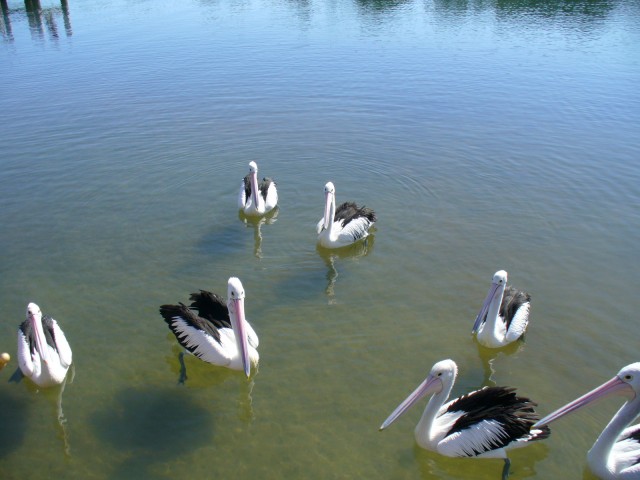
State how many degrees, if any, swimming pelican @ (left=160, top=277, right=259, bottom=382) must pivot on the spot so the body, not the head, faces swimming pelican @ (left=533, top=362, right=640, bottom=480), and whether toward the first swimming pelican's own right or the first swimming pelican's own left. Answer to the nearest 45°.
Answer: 0° — it already faces it

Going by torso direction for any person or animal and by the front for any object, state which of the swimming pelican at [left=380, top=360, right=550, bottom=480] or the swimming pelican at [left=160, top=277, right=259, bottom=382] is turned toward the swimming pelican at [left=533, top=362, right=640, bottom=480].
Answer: the swimming pelican at [left=160, top=277, right=259, bottom=382]

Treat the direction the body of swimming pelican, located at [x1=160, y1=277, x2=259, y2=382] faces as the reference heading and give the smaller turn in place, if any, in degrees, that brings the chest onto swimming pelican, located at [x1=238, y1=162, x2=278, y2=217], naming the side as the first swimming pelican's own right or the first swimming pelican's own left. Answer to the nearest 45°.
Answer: approximately 135° to the first swimming pelican's own left

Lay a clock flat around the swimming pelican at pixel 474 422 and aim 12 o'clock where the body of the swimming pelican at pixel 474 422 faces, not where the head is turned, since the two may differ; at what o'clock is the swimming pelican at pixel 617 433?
the swimming pelican at pixel 617 433 is roughly at 6 o'clock from the swimming pelican at pixel 474 422.

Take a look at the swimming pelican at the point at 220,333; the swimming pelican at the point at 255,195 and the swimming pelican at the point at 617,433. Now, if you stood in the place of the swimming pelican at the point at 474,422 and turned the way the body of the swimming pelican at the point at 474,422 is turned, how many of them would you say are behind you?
1

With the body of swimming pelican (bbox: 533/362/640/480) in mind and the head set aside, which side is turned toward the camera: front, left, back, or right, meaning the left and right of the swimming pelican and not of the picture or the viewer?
left

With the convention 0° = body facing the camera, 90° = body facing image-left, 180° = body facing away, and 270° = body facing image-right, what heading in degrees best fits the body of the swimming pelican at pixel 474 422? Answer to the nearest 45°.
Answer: approximately 90°

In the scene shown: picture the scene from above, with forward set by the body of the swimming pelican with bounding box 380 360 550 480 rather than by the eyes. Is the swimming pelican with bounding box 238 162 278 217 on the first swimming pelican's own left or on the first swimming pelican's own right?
on the first swimming pelican's own right

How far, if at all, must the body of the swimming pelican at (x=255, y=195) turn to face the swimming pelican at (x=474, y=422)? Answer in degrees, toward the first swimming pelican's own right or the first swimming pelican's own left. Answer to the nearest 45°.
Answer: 0° — it already faces it

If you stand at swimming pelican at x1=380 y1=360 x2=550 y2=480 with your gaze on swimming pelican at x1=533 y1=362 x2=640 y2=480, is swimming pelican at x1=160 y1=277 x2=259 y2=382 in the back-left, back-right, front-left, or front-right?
back-left
